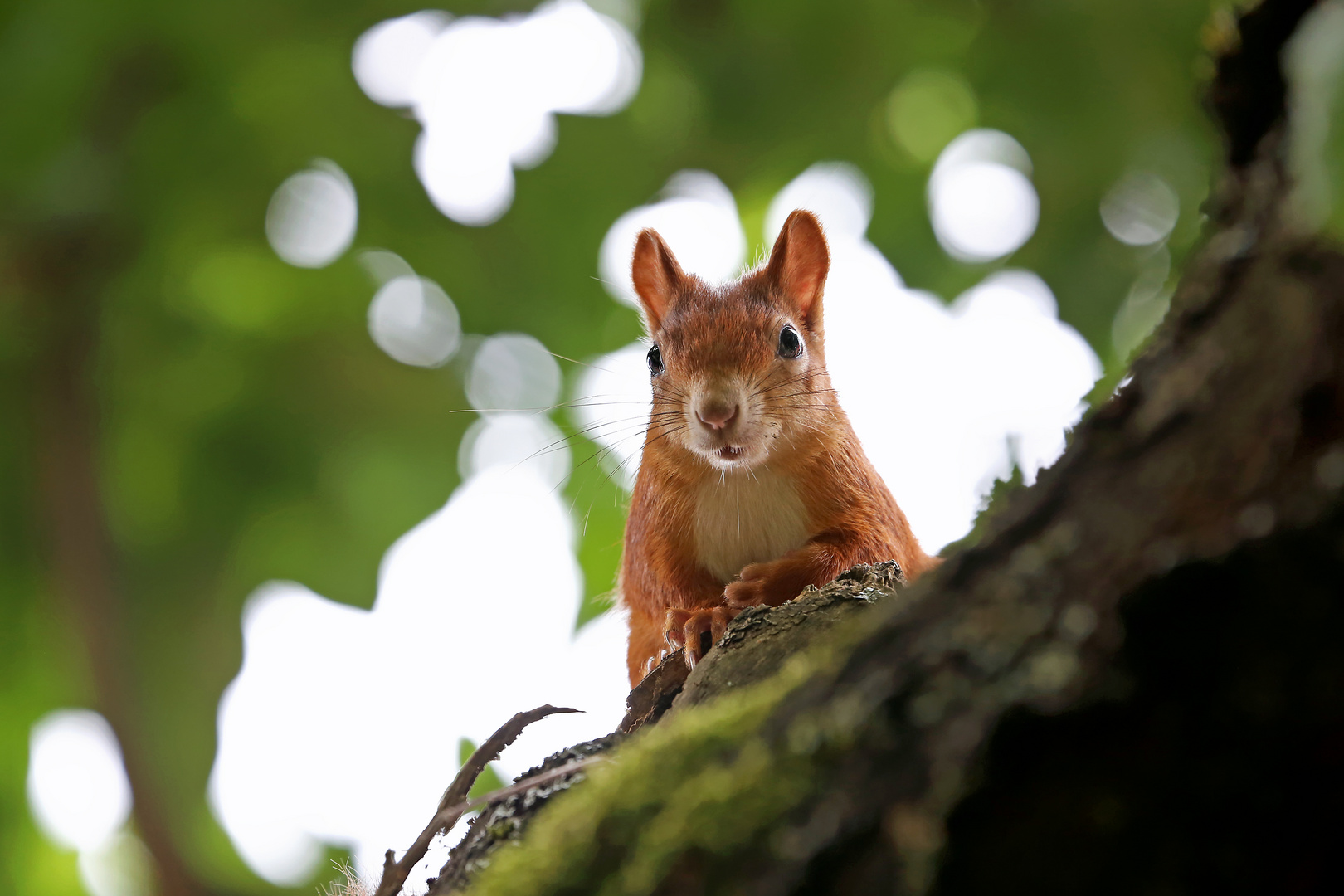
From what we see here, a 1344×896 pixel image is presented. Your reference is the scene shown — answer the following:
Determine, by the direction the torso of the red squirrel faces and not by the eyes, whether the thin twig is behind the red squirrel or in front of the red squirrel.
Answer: in front

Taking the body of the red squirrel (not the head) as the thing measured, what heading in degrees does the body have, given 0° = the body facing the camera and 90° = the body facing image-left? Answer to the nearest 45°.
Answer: approximately 0°
